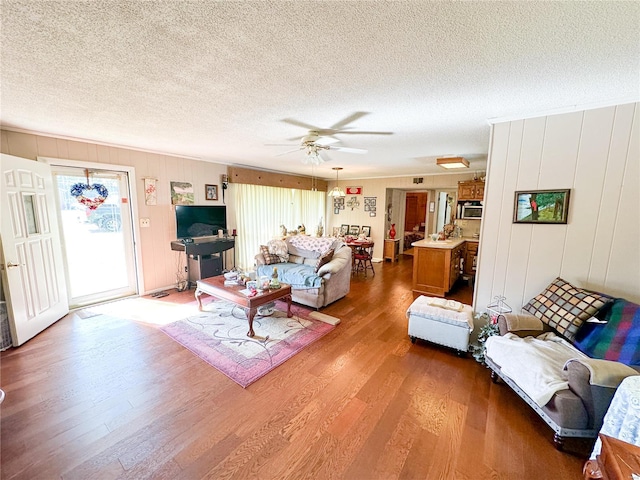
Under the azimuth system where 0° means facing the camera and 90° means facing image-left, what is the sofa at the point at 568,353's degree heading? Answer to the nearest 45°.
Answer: approximately 45°

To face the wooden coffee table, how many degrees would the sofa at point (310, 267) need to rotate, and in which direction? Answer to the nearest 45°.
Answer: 0° — it already faces it

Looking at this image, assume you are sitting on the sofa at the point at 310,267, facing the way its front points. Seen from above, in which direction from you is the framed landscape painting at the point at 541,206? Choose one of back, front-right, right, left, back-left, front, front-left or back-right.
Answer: left

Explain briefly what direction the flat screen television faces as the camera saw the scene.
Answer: facing the viewer

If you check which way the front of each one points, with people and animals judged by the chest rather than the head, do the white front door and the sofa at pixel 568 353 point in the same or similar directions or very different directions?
very different directions

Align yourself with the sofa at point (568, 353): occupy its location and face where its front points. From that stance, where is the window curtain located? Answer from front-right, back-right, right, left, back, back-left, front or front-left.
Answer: front-right

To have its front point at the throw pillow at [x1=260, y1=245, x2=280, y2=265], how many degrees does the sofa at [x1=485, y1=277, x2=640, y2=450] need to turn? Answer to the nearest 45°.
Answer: approximately 45° to its right

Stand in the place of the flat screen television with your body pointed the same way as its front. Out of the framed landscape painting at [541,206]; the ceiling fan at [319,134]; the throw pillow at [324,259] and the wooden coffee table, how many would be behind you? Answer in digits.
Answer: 0

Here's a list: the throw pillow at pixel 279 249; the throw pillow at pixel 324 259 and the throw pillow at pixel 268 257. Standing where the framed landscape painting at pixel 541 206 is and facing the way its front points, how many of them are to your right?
3

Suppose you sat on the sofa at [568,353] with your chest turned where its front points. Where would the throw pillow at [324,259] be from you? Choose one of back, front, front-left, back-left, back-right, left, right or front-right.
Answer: front-right

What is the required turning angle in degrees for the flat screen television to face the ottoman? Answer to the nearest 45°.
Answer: approximately 45° to its left

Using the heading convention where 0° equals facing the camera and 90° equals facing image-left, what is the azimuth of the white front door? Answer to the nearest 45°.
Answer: approximately 315°

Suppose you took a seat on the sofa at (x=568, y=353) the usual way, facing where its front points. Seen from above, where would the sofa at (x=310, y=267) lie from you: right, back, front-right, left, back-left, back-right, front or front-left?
front-right

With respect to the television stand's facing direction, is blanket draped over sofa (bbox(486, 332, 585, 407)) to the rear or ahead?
ahead

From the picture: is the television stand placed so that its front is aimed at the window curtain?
no

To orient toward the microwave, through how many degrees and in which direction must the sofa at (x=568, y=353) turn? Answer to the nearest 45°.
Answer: approximately 90° to its right

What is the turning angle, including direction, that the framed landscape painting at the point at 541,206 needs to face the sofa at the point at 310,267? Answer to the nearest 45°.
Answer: approximately 90° to its right

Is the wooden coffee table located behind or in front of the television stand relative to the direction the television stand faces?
in front
